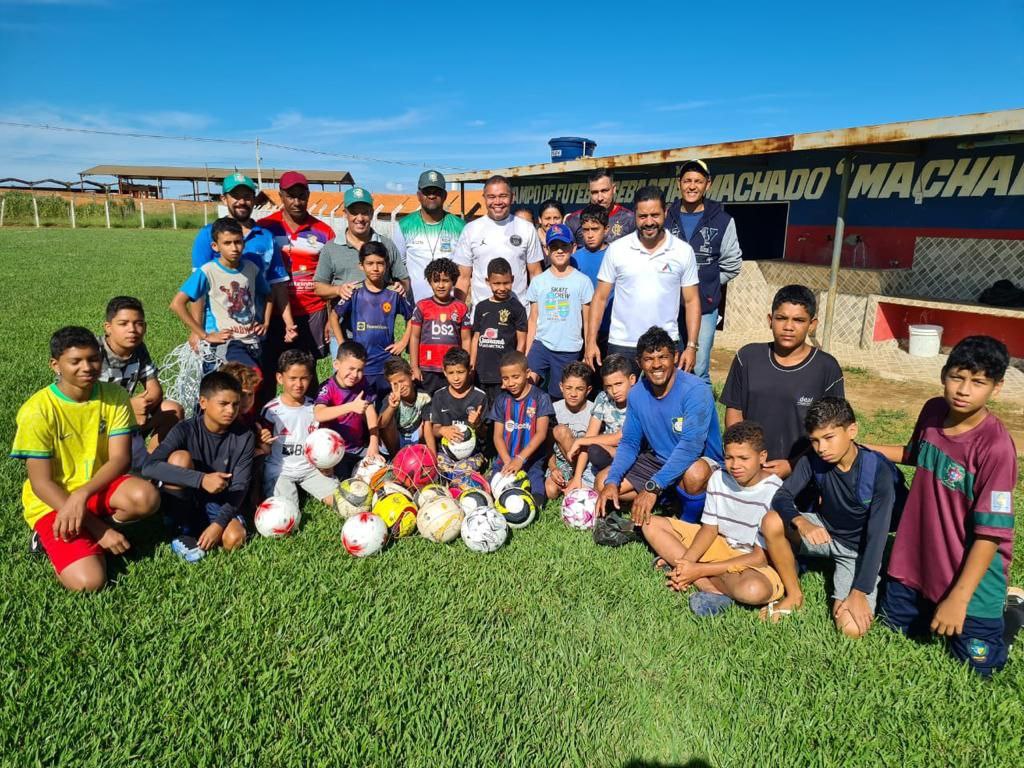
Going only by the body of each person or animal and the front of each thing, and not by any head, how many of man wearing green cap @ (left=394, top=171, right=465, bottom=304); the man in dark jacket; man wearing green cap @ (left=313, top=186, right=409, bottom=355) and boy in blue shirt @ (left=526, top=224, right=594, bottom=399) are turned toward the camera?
4

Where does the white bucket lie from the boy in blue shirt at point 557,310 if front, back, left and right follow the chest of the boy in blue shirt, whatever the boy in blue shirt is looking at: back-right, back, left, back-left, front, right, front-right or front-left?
back-left

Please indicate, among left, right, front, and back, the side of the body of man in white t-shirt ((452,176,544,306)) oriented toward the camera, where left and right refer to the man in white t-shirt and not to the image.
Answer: front

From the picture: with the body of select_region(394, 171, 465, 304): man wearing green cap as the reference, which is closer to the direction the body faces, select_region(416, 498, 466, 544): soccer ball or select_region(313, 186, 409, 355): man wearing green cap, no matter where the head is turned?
the soccer ball

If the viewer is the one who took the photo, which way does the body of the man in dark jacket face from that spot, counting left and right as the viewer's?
facing the viewer

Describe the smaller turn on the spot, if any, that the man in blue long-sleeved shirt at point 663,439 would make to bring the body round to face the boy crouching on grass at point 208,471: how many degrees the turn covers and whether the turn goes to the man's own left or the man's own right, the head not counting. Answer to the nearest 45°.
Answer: approximately 45° to the man's own right

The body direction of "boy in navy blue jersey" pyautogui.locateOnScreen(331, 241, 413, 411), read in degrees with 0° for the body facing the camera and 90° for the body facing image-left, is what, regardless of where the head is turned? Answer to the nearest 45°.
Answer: approximately 0°

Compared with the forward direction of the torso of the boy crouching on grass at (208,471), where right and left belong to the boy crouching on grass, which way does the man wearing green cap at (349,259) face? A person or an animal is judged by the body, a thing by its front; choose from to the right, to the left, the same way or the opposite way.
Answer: the same way

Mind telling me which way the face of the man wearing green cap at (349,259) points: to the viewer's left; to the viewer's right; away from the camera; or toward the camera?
toward the camera

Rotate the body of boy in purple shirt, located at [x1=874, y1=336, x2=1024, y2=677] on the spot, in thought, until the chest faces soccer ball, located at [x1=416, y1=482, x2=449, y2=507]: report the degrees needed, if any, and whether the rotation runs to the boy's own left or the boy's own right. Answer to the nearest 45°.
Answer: approximately 45° to the boy's own right

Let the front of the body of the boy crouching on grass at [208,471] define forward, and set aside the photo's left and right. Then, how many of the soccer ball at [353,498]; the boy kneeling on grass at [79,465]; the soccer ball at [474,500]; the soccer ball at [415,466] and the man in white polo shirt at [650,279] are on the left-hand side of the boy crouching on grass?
4

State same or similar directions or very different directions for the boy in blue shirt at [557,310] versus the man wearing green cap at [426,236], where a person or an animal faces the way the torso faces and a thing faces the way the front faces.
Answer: same or similar directions

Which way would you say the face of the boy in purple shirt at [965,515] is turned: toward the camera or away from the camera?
toward the camera

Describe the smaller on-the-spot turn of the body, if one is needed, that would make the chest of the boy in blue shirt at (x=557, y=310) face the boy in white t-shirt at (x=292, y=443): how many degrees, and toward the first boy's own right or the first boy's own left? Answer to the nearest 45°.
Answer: approximately 45° to the first boy's own right

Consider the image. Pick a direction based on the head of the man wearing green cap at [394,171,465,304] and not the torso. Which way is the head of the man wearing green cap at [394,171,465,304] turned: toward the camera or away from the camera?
toward the camera

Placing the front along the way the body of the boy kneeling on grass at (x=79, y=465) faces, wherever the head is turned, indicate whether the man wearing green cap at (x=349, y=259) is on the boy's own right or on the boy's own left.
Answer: on the boy's own left

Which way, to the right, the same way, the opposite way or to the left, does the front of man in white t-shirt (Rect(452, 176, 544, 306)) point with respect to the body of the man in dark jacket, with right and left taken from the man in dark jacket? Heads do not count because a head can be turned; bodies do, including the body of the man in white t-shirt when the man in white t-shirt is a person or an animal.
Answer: the same way

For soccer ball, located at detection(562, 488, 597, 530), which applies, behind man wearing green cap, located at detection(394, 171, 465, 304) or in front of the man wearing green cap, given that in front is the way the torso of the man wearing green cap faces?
in front

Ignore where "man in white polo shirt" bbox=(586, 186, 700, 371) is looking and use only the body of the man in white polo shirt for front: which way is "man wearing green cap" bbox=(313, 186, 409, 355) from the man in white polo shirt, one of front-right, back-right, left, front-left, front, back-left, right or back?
right
